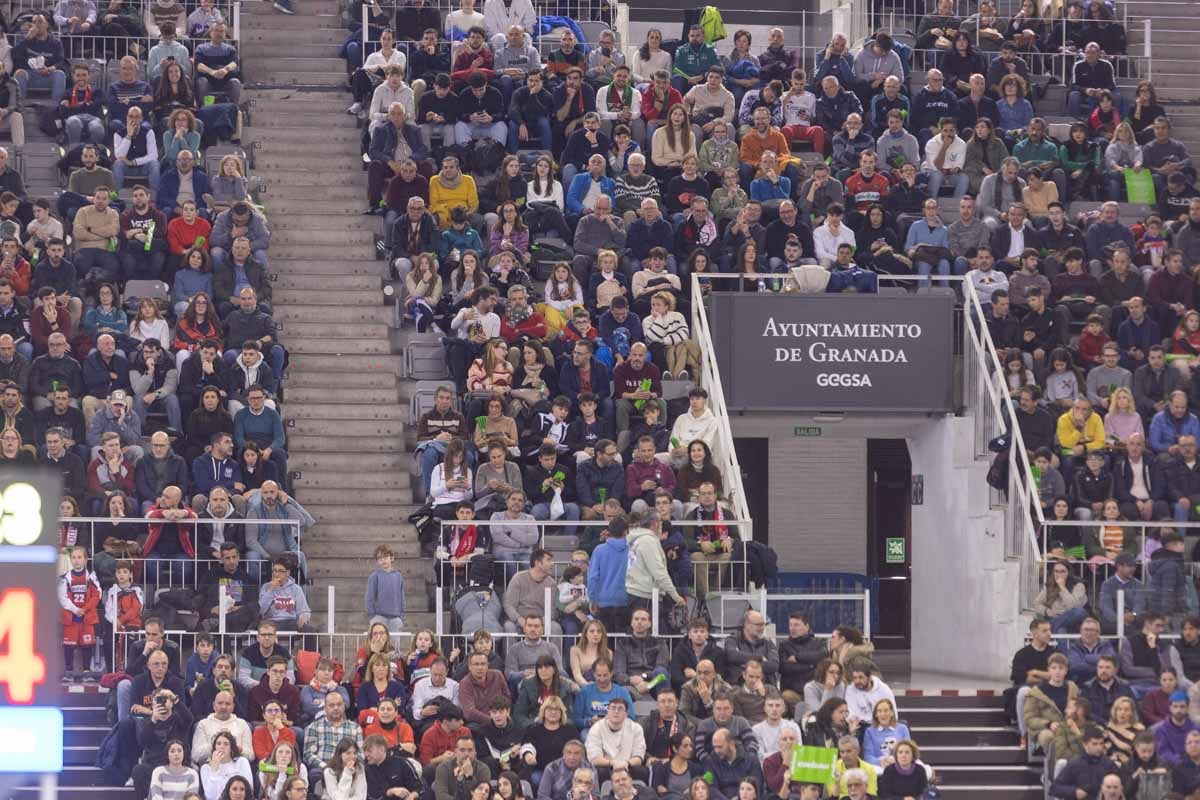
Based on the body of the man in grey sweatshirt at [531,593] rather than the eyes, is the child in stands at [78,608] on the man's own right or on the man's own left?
on the man's own right

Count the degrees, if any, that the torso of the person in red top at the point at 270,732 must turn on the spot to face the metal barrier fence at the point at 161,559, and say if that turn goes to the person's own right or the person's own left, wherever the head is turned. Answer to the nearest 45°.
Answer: approximately 135° to the person's own right

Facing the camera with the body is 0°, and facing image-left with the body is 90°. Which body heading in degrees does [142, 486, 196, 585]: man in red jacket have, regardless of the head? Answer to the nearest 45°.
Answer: approximately 0°

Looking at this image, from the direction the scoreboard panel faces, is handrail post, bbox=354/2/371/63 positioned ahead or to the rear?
to the rear

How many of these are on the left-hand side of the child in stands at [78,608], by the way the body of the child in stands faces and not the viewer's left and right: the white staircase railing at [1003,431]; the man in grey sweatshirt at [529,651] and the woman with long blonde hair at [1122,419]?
3

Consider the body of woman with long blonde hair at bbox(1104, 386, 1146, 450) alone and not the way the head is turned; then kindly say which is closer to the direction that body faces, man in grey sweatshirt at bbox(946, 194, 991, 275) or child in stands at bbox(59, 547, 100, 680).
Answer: the child in stands

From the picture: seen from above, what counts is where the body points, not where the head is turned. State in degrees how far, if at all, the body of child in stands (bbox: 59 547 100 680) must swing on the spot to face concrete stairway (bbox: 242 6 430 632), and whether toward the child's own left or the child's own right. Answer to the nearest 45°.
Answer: approximately 135° to the child's own left

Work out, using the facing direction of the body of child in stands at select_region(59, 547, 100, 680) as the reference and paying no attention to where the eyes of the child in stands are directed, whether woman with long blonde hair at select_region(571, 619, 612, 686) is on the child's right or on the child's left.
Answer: on the child's left
